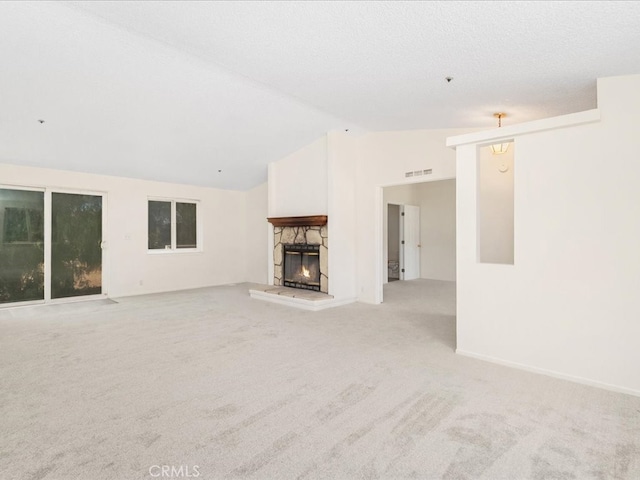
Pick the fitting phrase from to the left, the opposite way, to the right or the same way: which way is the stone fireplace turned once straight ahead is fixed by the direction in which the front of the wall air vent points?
the same way

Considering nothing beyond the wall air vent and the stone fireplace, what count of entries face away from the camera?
0

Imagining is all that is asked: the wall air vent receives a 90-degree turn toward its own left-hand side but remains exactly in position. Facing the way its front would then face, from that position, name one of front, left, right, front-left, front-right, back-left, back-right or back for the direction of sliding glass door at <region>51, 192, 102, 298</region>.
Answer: back-right

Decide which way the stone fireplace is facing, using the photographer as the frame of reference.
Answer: facing the viewer and to the left of the viewer

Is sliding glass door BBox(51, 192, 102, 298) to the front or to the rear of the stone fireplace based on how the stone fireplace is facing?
to the front

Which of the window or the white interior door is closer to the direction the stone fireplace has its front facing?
the window

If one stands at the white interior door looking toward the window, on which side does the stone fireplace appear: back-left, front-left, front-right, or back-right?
front-left

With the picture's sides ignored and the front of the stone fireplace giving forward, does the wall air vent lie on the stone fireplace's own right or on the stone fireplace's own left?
on the stone fireplace's own left

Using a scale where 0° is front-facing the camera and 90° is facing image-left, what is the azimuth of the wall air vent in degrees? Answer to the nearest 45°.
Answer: approximately 45°

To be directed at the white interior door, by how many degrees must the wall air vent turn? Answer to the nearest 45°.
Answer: approximately 135° to its right

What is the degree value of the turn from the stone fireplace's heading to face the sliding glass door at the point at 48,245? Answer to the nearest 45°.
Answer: approximately 45° to its right

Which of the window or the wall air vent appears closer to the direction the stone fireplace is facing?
the window

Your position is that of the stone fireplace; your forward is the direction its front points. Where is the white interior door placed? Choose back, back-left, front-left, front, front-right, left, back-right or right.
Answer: back

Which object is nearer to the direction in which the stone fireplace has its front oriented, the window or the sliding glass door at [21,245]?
the sliding glass door

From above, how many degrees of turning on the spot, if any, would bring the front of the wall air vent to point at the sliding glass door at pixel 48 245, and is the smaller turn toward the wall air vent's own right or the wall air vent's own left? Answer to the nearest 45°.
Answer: approximately 45° to the wall air vent's own right

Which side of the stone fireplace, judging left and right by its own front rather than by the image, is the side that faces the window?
right
